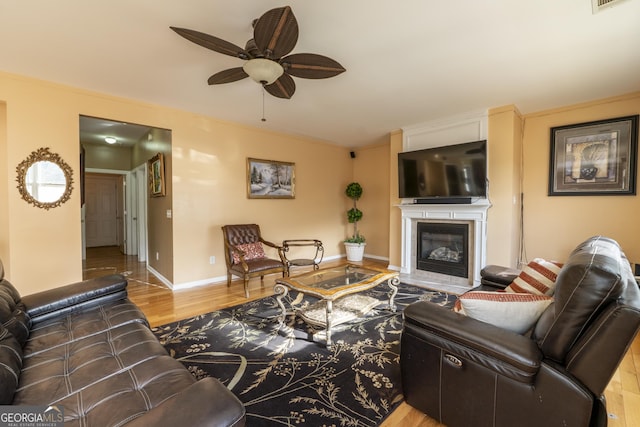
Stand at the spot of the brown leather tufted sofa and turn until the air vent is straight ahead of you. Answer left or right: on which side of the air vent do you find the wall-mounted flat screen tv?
left

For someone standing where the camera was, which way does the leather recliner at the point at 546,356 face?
facing away from the viewer and to the left of the viewer

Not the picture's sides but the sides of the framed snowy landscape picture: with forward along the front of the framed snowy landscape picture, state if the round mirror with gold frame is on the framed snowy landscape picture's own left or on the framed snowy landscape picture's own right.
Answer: on the framed snowy landscape picture's own right

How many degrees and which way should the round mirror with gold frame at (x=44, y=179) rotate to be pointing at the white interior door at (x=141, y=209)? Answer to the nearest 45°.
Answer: approximately 135° to its left

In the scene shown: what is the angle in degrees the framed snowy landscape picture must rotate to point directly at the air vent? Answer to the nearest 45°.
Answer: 0° — it already faces it

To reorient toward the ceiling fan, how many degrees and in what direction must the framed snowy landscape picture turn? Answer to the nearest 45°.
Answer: approximately 45° to its right
